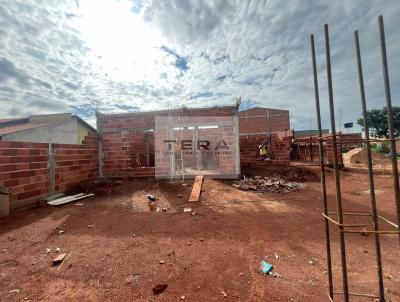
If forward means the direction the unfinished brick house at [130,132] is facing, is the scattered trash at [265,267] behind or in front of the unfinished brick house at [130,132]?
in front

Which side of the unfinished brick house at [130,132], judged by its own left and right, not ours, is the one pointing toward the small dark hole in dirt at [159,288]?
front

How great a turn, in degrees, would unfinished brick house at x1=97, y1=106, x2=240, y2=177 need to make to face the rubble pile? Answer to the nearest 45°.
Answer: approximately 90° to its left

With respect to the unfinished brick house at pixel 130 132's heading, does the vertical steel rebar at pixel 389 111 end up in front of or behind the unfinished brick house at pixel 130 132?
in front

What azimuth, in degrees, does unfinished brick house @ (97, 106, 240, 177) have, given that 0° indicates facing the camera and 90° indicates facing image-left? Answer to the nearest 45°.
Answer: approximately 0°

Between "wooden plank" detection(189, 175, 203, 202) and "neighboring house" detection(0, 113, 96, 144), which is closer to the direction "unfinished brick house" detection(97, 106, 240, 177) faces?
the wooden plank

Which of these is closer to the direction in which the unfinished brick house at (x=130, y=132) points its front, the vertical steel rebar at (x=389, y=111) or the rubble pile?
the vertical steel rebar

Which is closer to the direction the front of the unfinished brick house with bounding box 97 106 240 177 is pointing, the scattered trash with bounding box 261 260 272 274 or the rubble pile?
the scattered trash

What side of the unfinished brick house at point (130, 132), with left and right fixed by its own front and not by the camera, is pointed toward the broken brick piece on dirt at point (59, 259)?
front

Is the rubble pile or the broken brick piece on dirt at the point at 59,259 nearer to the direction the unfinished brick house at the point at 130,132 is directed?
the broken brick piece on dirt

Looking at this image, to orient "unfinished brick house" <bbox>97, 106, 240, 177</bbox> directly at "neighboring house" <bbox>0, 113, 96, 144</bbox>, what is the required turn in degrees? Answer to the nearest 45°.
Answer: approximately 135° to its right
